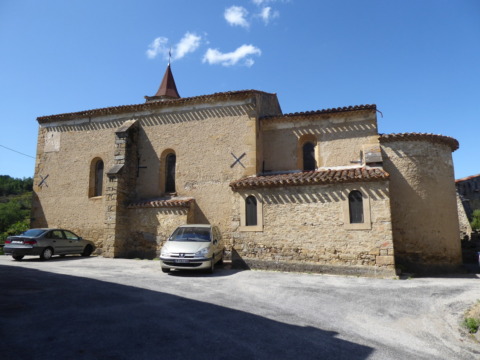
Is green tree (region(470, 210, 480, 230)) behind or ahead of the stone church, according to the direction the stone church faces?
behind

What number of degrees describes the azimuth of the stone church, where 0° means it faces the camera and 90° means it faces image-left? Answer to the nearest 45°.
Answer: approximately 90°
